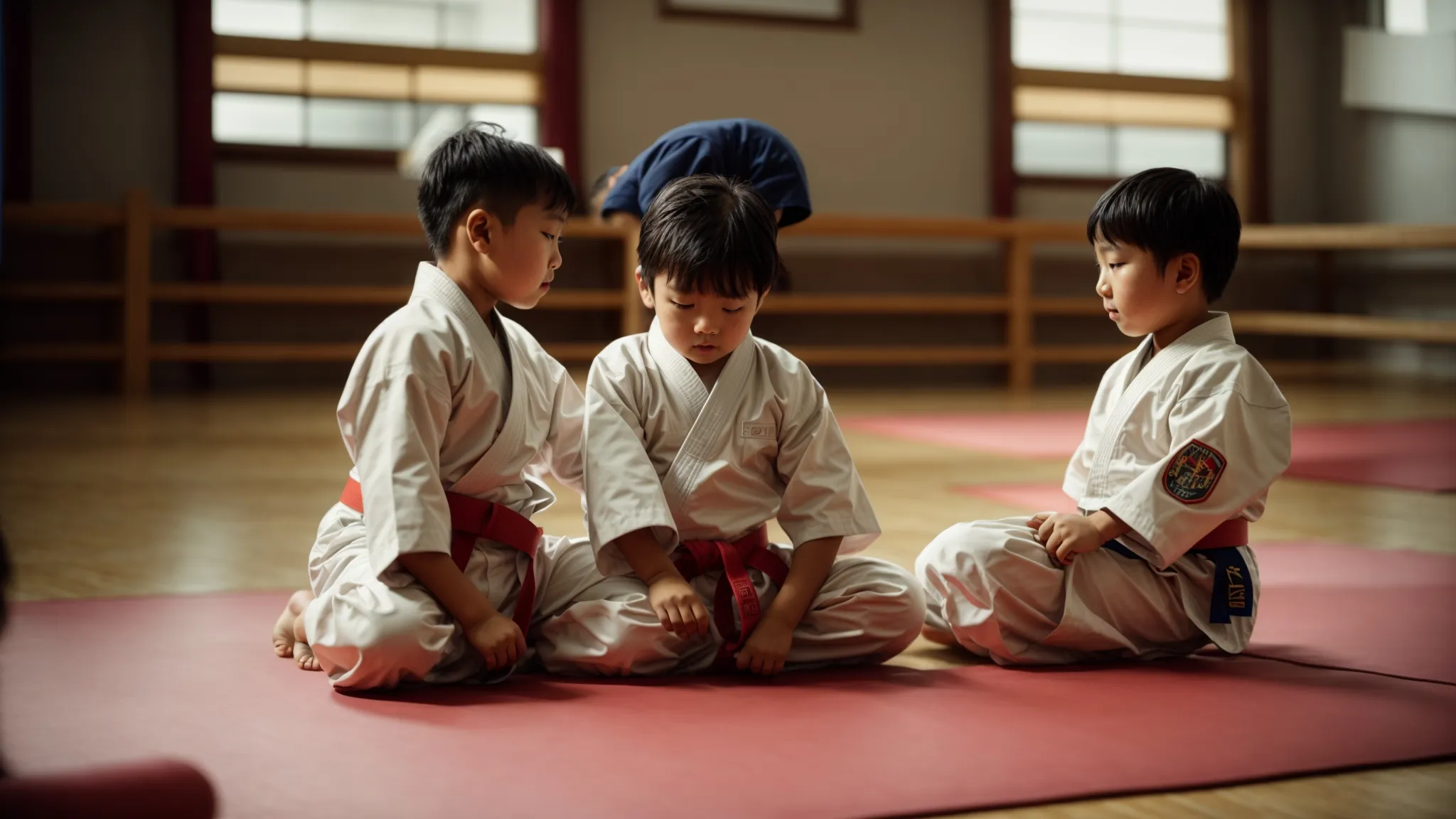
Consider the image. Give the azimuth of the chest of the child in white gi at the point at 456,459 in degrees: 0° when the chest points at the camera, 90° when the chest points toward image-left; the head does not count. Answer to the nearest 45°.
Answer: approximately 315°

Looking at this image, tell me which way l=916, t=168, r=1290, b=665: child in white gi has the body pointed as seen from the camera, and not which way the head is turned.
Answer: to the viewer's left

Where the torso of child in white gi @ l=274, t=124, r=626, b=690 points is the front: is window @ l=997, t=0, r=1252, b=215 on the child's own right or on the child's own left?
on the child's own left

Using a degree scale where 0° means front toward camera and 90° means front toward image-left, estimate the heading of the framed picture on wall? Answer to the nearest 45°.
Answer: approximately 0°

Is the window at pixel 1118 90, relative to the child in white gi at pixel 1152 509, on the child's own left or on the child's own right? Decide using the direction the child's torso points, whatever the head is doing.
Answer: on the child's own right

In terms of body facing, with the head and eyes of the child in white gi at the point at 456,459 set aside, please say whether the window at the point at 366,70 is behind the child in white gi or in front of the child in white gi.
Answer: behind

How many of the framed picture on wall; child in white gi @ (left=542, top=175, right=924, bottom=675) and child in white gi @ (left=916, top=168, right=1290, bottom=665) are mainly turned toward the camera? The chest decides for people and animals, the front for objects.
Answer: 2

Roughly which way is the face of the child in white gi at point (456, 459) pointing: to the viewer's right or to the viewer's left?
to the viewer's right

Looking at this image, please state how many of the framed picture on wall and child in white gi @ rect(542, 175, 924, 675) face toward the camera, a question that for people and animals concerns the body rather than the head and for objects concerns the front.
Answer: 2

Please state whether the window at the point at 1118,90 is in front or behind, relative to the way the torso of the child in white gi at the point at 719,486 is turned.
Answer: behind
